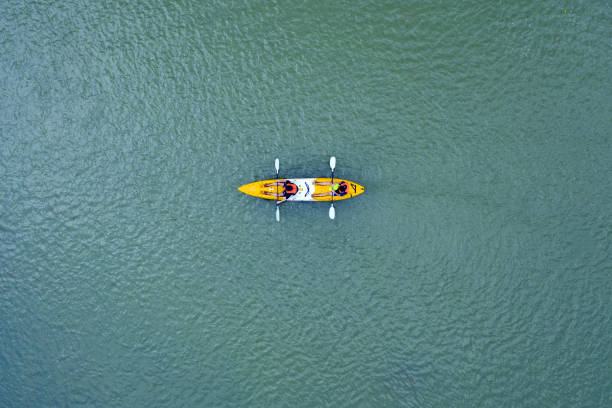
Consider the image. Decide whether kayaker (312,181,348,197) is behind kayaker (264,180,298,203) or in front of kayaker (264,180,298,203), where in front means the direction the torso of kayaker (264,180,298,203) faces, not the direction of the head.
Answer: behind

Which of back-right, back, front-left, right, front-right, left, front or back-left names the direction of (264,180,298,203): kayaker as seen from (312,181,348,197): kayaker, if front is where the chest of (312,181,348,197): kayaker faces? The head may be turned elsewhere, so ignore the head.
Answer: front

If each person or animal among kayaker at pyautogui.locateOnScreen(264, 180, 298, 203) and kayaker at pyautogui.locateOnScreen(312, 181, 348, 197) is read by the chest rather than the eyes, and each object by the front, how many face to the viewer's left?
2

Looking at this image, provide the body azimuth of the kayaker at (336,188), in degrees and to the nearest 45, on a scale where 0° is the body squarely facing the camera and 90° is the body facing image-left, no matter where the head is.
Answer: approximately 90°

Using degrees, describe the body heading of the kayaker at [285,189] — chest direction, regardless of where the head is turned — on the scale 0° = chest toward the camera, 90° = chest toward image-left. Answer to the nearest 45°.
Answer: approximately 90°

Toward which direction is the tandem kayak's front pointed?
to the viewer's left
